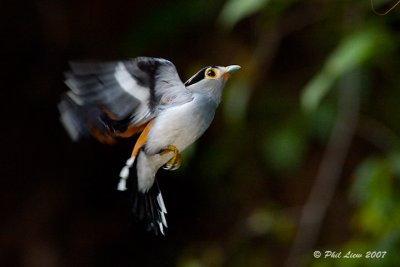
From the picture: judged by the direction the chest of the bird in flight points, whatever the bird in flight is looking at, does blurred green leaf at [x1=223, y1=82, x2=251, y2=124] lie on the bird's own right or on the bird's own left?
on the bird's own left

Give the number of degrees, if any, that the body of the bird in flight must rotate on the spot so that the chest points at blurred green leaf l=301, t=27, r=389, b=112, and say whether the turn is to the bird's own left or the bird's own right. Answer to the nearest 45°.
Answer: approximately 45° to the bird's own left

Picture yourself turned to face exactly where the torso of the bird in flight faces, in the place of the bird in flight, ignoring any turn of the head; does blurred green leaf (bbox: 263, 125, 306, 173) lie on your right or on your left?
on your left

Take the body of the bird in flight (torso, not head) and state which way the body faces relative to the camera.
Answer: to the viewer's right
